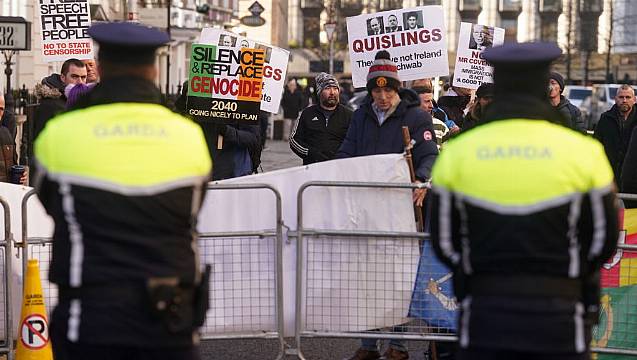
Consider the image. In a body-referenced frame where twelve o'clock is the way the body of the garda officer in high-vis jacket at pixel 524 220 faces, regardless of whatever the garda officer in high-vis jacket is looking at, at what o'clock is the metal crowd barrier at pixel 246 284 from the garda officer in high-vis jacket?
The metal crowd barrier is roughly at 11 o'clock from the garda officer in high-vis jacket.

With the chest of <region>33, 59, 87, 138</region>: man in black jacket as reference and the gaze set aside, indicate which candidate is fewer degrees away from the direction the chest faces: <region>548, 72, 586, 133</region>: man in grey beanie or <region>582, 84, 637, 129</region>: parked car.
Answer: the man in grey beanie

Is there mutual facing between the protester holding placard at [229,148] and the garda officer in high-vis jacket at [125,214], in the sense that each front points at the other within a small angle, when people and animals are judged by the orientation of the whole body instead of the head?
yes

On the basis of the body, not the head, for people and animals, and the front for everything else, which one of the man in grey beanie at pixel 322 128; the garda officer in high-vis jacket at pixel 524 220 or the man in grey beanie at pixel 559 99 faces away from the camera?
the garda officer in high-vis jacket

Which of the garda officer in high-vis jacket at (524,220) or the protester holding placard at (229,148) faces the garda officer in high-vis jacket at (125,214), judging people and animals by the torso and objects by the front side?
the protester holding placard

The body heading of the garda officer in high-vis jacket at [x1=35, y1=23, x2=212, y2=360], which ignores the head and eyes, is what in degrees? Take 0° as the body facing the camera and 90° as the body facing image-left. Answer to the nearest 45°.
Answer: approximately 180°

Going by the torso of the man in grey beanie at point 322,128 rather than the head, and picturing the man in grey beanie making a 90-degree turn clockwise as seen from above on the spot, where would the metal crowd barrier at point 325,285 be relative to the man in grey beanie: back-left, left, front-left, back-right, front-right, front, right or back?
front-left

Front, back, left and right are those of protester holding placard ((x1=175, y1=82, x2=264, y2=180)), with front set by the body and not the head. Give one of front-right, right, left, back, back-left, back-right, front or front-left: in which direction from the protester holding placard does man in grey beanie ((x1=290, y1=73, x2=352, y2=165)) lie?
back-left

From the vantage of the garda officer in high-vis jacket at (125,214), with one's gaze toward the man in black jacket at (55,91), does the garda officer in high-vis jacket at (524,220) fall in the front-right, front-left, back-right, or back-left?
back-right

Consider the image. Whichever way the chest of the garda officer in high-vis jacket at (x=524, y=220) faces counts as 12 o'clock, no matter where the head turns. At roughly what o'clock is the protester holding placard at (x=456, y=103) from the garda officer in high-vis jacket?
The protester holding placard is roughly at 12 o'clock from the garda officer in high-vis jacket.

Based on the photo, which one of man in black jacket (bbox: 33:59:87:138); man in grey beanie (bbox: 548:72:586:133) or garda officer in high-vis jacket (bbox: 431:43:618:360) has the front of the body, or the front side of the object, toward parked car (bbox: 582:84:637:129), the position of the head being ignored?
the garda officer in high-vis jacket

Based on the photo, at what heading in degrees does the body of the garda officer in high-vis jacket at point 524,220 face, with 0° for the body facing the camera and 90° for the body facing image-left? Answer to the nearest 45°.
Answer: approximately 180°

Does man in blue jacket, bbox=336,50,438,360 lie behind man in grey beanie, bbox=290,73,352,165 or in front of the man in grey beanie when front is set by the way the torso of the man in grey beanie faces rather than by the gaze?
in front

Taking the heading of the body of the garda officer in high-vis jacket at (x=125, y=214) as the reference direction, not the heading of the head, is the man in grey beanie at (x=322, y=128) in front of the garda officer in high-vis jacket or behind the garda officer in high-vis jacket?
in front
